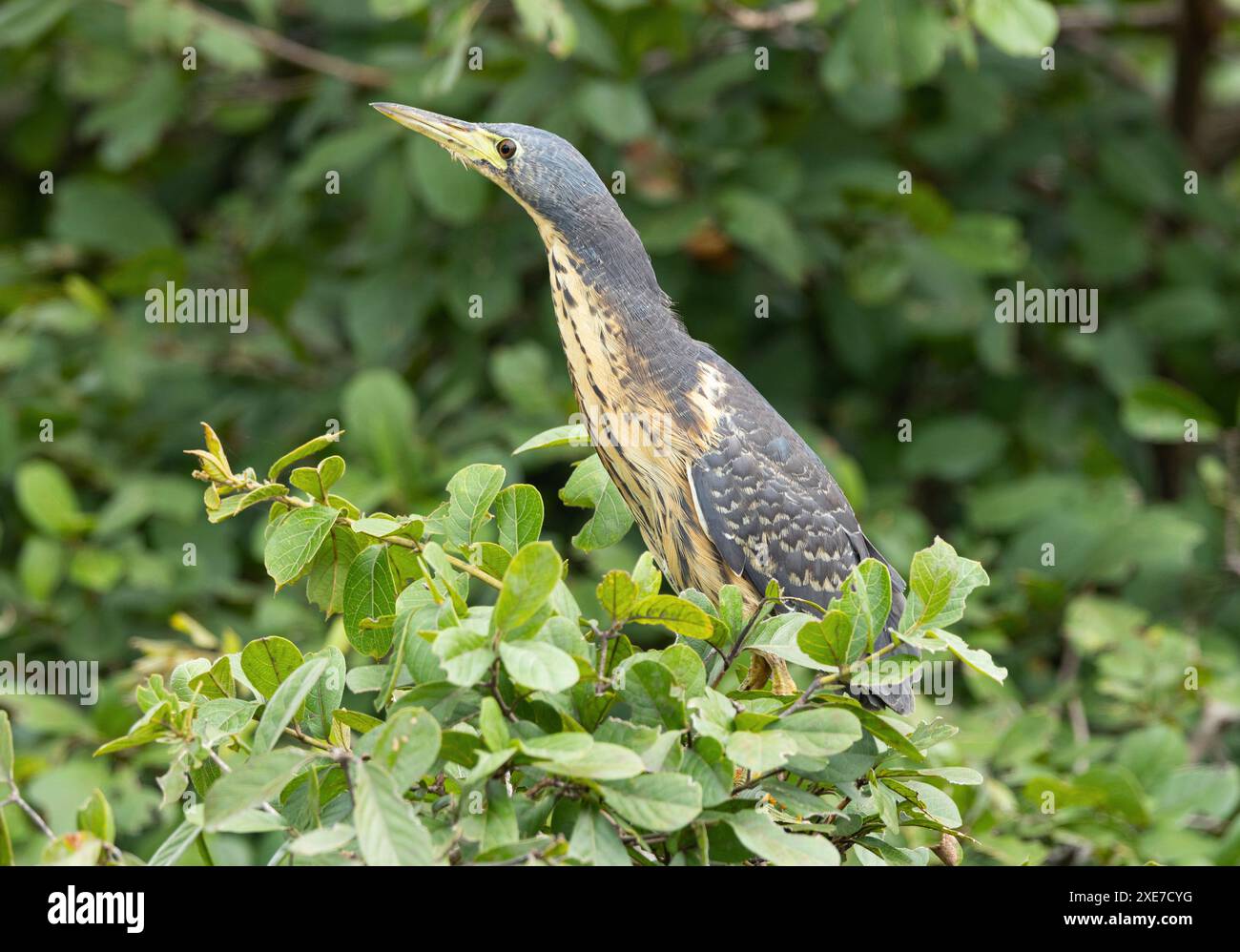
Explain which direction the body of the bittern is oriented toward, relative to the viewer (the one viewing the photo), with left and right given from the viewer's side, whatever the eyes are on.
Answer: facing to the left of the viewer

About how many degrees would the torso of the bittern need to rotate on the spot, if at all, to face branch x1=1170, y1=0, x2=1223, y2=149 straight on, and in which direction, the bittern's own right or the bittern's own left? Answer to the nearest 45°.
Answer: approximately 135° to the bittern's own right
